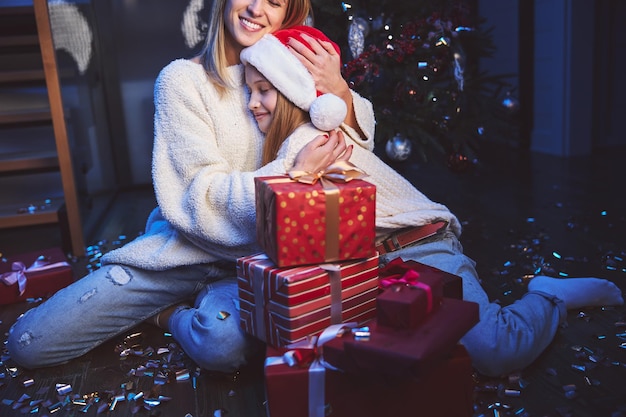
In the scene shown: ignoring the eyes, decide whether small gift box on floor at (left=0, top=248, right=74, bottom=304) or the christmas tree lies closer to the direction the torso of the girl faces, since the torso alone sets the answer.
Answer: the small gift box on floor

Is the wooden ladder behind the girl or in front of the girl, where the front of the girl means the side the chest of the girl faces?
in front

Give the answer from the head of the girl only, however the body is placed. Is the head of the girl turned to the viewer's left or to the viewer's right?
to the viewer's left

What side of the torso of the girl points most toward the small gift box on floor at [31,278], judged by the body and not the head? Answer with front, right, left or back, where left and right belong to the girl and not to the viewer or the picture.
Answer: front

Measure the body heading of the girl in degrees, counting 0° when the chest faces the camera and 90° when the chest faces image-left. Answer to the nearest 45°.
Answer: approximately 90°
